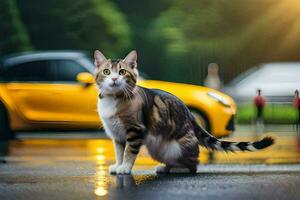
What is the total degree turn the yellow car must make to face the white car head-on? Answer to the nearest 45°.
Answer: approximately 45° to its left

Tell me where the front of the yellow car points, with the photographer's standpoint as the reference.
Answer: facing to the right of the viewer
